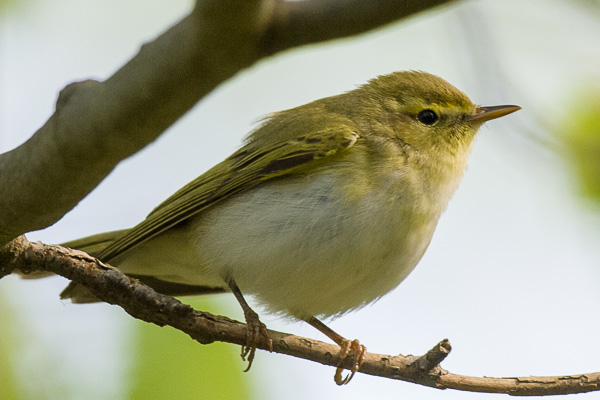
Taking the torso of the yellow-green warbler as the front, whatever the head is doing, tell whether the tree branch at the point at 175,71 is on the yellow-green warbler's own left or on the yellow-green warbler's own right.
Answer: on the yellow-green warbler's own right

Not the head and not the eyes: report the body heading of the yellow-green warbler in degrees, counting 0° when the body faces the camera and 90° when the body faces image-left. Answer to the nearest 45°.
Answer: approximately 270°
